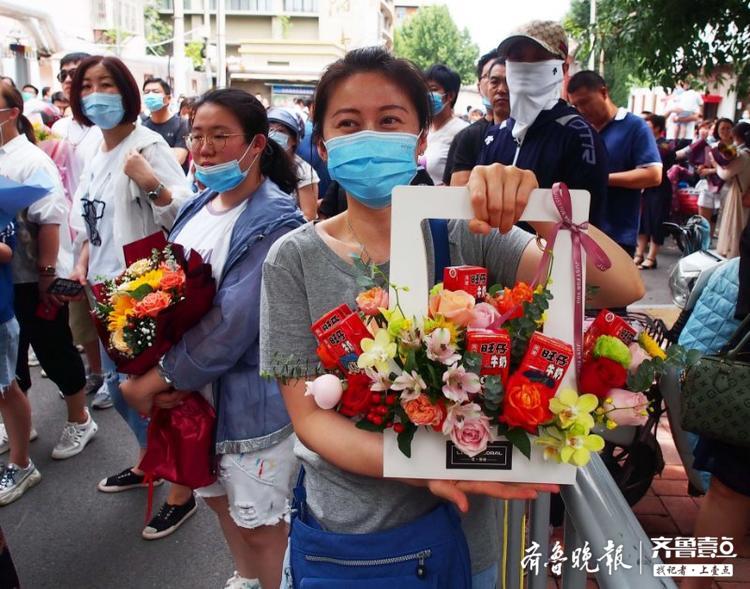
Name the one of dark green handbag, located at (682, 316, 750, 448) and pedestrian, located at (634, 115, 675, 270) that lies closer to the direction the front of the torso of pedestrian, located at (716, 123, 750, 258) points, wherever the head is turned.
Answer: the pedestrian

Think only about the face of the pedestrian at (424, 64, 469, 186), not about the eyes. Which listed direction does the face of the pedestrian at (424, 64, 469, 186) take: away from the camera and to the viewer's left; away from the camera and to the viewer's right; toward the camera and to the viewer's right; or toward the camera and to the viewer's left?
toward the camera and to the viewer's left

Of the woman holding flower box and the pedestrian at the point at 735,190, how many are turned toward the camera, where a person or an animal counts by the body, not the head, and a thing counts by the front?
1

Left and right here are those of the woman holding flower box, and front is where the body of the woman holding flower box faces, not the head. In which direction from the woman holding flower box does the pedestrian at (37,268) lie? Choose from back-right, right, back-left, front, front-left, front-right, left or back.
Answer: back-right

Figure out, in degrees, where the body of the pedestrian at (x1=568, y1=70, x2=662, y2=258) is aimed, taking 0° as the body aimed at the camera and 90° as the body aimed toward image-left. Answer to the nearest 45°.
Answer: approximately 45°

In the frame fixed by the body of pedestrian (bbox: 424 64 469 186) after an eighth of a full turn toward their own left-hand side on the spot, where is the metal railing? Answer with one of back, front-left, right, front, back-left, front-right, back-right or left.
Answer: front

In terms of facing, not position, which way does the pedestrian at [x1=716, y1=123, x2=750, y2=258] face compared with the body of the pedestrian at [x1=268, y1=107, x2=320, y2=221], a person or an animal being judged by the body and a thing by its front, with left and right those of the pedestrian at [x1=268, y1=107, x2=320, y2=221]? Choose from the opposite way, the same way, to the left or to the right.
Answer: to the right

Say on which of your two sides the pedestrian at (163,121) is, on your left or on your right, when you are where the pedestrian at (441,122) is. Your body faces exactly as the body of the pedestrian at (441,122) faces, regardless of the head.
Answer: on your right

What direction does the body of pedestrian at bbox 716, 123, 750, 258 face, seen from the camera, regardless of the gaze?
to the viewer's left

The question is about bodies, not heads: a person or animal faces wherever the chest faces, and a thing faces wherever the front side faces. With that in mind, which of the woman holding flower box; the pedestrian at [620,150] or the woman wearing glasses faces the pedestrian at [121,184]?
the pedestrian at [620,150]

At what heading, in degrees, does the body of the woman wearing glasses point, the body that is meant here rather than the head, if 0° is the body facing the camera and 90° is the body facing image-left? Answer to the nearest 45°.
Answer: approximately 45°

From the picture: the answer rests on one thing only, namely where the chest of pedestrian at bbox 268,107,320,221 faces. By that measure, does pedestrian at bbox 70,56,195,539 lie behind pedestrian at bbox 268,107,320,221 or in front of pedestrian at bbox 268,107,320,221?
in front
